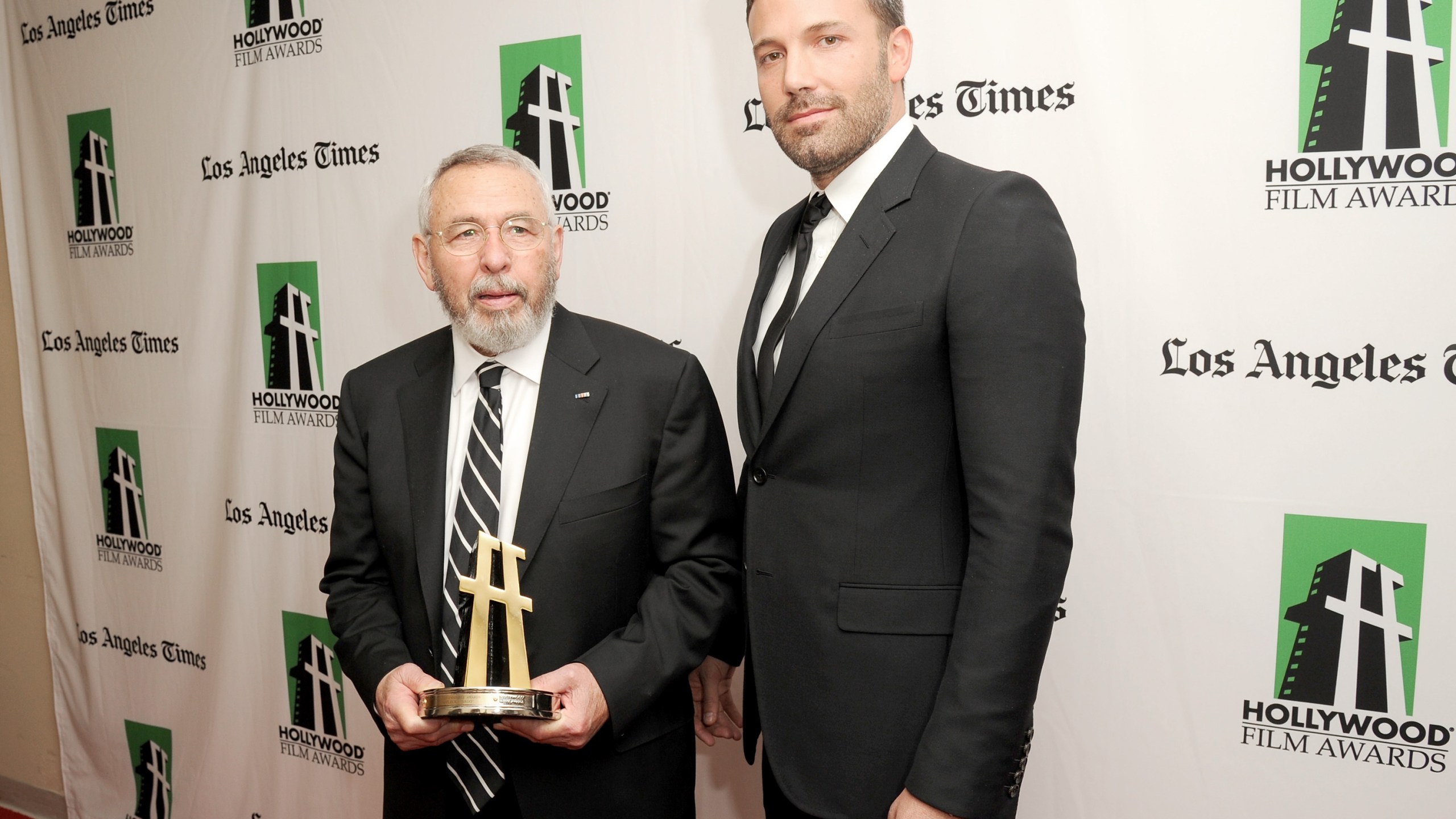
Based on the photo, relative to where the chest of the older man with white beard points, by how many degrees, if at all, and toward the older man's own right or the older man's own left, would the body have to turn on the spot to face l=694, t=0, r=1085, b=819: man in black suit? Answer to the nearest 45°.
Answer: approximately 45° to the older man's own left

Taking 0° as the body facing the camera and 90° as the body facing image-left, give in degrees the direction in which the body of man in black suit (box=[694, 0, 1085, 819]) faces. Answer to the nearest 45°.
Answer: approximately 45°

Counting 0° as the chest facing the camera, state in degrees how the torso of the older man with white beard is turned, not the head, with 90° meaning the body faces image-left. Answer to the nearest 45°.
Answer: approximately 0°

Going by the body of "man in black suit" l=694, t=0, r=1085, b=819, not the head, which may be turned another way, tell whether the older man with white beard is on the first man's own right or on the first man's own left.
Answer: on the first man's own right
